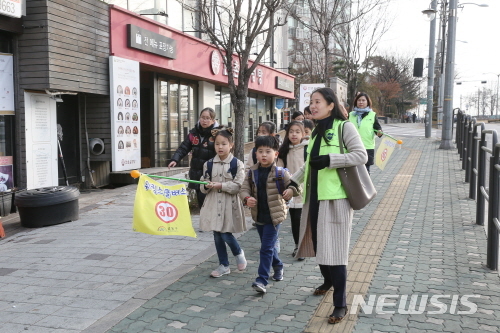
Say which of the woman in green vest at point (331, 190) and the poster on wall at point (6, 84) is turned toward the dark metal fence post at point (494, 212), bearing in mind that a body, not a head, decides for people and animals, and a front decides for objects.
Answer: the poster on wall

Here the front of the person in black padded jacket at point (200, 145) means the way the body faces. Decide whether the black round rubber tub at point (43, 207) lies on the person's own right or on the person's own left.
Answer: on the person's own right

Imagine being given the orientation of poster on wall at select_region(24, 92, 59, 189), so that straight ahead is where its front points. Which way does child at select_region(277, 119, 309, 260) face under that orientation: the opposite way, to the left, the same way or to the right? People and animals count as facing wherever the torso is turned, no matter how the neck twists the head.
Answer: to the right

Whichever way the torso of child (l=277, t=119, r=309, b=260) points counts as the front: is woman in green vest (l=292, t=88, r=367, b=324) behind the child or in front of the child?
in front

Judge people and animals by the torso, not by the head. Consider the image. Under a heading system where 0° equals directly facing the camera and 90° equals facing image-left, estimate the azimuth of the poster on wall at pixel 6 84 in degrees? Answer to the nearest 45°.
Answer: approximately 315°

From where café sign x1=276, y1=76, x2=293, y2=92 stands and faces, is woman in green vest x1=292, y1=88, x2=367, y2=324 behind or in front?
in front

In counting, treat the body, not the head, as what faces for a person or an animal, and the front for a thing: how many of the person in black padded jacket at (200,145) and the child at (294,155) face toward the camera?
2

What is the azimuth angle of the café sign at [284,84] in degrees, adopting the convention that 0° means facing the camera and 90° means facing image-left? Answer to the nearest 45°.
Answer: approximately 315°

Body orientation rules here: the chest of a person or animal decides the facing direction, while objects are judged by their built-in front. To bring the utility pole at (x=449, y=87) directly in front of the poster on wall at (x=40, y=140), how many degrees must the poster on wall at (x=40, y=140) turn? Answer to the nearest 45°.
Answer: approximately 45° to its left

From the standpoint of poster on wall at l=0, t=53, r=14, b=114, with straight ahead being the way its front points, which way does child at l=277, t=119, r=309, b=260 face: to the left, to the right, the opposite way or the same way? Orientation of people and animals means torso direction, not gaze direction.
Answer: to the right

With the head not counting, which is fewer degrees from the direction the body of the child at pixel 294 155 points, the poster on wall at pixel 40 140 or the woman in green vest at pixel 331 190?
the woman in green vest

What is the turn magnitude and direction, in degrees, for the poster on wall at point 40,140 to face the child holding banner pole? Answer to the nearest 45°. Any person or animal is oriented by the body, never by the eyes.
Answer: approximately 45° to its right

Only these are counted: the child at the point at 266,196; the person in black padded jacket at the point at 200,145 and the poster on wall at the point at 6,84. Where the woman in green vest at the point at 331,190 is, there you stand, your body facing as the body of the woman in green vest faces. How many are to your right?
3

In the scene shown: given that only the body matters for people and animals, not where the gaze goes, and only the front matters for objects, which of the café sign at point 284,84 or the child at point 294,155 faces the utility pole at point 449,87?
the café sign

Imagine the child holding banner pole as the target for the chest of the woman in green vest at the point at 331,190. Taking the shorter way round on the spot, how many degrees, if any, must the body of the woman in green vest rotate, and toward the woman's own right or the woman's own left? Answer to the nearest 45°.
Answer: approximately 90° to the woman's own right
